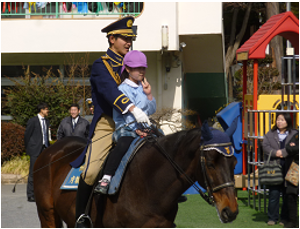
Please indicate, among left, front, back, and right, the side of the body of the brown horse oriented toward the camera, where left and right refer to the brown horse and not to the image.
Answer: right

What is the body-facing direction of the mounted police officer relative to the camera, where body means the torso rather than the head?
to the viewer's right

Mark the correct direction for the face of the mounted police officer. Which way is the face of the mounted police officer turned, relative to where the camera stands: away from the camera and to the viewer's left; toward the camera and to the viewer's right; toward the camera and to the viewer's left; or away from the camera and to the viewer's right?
toward the camera and to the viewer's right

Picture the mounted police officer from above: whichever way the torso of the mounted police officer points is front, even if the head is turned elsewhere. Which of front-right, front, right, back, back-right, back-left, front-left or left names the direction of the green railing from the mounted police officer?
left

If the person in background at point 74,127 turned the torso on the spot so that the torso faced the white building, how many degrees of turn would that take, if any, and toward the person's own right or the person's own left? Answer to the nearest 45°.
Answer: approximately 135° to the person's own left

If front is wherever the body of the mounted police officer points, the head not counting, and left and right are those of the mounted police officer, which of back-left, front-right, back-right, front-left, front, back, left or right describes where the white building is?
left

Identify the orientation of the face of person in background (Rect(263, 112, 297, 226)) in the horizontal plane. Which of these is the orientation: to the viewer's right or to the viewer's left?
to the viewer's left

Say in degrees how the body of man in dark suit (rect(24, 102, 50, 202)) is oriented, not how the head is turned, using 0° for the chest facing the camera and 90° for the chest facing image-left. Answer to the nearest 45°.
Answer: approximately 315°

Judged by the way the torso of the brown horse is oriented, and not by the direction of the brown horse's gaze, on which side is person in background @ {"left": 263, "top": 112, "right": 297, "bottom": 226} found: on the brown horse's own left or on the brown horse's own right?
on the brown horse's own left
